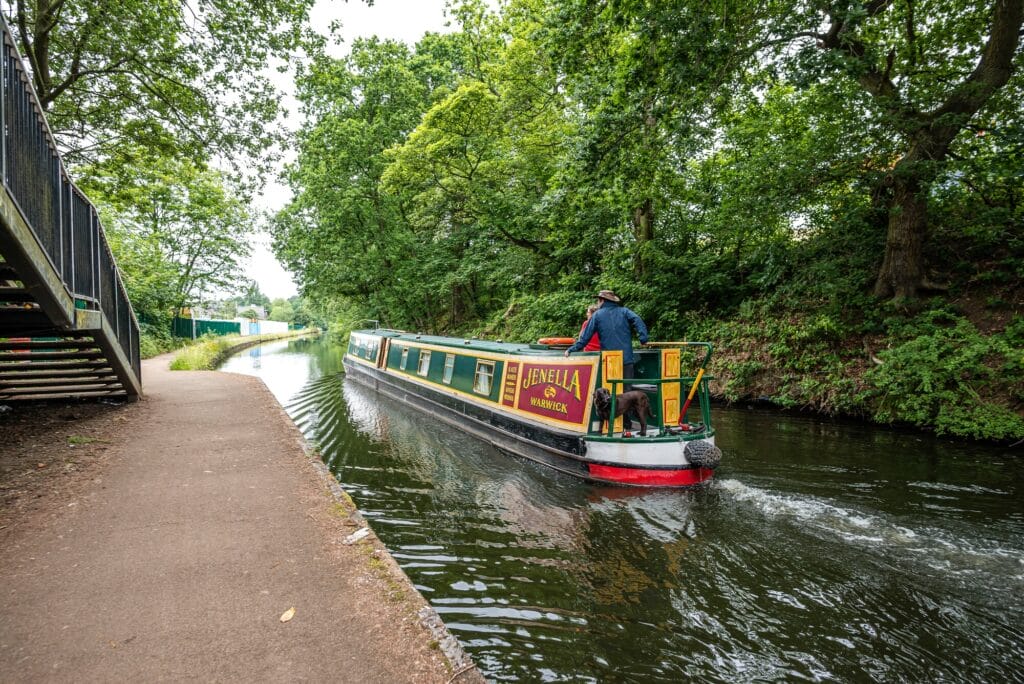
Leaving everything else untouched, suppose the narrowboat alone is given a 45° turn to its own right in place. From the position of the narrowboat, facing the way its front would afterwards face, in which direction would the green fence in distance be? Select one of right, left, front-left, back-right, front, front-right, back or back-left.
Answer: front-left

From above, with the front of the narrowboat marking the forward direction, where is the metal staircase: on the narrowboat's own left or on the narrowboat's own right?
on the narrowboat's own left

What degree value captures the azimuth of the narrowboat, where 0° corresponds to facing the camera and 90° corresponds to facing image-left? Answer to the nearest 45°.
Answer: approximately 135°

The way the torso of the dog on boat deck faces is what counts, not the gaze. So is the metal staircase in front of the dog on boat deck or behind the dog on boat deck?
in front

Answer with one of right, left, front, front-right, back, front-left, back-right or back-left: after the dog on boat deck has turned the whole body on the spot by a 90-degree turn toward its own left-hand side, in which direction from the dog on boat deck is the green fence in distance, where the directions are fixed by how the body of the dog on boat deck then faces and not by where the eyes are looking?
back-right

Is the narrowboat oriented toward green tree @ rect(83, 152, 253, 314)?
yes

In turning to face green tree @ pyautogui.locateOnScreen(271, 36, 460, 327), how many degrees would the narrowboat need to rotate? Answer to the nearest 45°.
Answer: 0° — it already faces it

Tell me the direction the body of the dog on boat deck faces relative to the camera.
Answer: to the viewer's left
